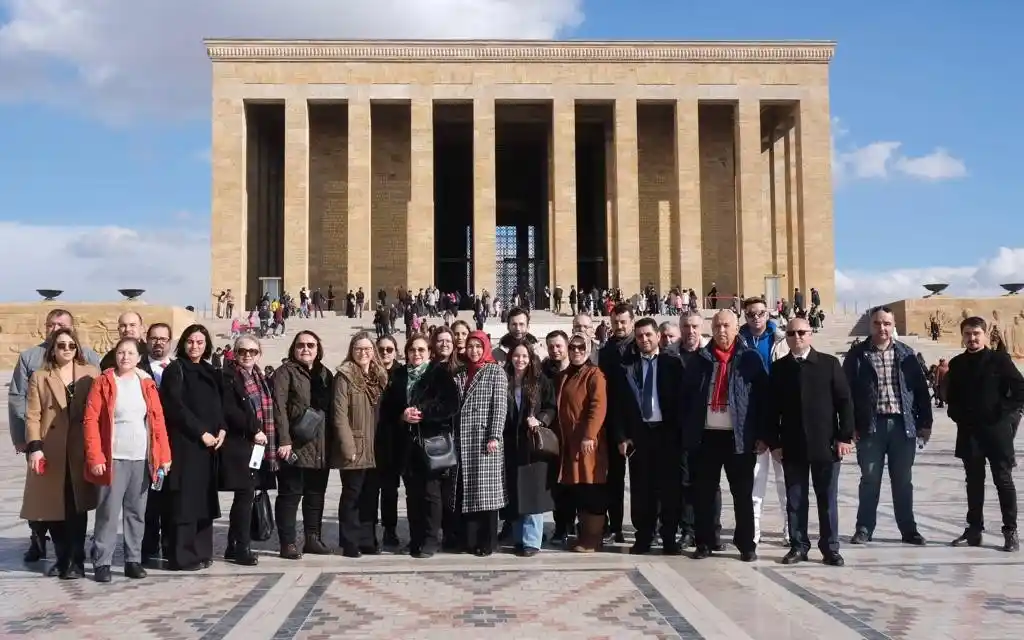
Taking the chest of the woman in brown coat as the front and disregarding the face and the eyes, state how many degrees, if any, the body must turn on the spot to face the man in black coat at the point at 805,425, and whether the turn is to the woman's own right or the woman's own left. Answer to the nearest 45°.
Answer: approximately 135° to the woman's own left

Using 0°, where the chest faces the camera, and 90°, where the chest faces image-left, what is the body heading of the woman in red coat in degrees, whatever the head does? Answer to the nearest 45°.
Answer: approximately 0°

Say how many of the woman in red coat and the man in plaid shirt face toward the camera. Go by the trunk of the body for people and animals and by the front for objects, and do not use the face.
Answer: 2

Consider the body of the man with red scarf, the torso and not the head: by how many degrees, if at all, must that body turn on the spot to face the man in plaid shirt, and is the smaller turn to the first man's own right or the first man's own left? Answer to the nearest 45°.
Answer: approximately 135° to the first man's own left

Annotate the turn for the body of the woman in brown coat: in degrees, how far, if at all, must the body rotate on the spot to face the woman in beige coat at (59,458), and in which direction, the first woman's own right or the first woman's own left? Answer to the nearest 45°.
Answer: approximately 45° to the first woman's own right

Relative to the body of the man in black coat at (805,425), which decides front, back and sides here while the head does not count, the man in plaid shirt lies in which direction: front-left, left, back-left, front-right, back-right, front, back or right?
back-left

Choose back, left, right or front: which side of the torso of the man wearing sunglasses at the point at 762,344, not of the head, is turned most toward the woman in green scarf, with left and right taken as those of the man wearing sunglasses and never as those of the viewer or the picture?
right

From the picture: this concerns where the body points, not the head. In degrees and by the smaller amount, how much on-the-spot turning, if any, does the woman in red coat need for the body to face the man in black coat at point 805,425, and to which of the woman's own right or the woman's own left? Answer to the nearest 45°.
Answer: approximately 90° to the woman's own left
